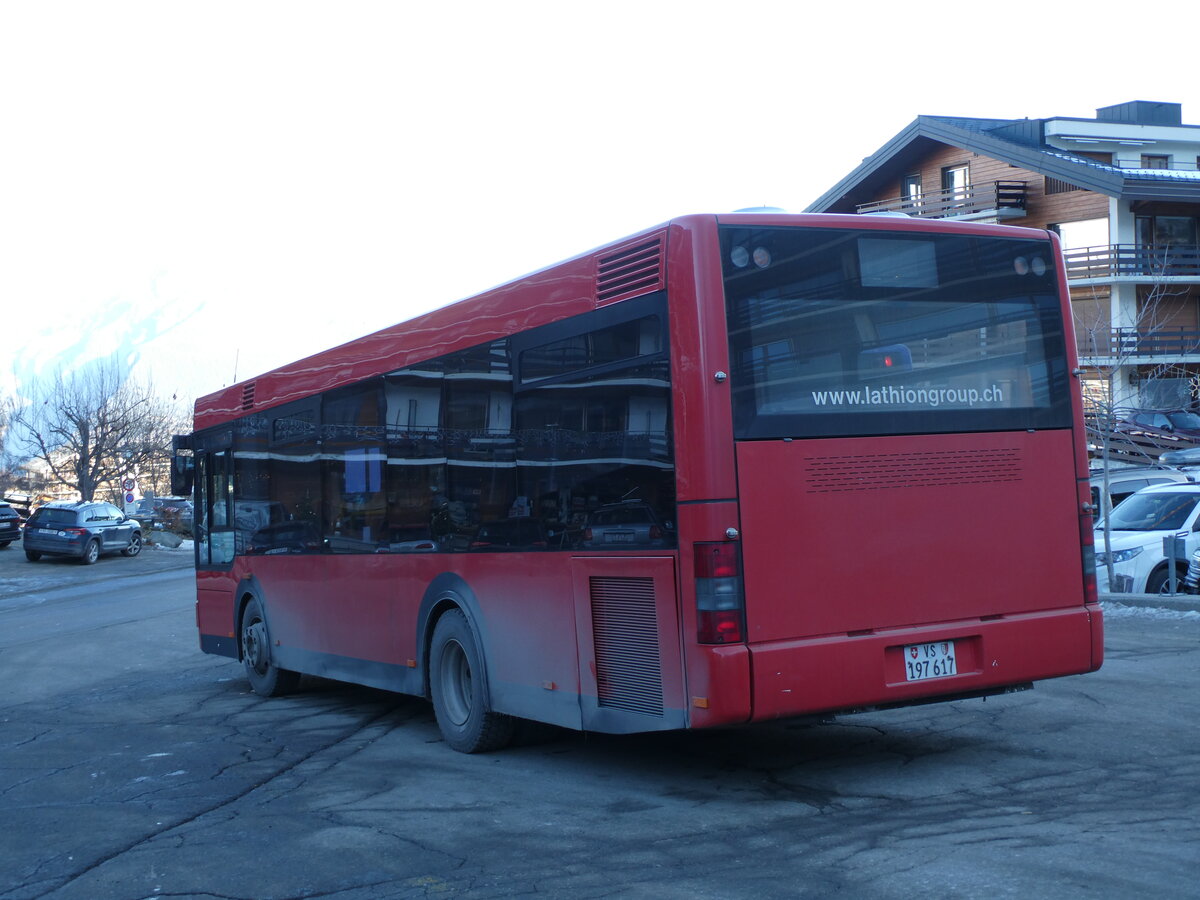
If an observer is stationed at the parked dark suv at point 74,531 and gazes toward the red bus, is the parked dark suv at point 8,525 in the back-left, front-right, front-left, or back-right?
back-right

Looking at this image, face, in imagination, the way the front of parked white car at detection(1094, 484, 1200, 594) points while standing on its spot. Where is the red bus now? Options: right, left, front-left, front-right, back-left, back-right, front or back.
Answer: front-left

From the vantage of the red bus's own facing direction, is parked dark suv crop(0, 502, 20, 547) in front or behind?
in front

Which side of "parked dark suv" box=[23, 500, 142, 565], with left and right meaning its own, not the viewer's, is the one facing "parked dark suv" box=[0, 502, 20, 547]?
left

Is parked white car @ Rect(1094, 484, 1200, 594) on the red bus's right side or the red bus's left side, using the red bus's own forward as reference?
on its right

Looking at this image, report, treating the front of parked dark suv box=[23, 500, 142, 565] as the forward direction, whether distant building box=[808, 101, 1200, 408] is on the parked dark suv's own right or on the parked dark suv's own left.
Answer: on the parked dark suv's own right

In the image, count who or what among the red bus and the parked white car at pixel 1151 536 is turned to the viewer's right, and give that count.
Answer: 0

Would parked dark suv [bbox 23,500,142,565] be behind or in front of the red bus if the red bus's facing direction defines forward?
in front

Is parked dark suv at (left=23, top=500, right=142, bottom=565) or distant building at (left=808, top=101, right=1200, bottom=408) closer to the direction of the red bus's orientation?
the parked dark suv

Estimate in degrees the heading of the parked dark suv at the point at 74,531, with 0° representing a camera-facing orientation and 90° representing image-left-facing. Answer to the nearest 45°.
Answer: approximately 225°

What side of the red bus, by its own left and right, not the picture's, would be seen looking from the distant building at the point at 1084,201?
right

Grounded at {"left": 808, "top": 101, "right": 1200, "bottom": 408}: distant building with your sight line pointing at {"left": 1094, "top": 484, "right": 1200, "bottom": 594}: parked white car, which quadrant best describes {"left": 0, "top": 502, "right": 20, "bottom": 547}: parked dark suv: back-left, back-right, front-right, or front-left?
front-right

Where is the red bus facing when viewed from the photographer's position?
facing away from the viewer and to the left of the viewer

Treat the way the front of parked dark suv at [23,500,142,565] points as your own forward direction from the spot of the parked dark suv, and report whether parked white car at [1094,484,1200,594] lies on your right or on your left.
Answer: on your right

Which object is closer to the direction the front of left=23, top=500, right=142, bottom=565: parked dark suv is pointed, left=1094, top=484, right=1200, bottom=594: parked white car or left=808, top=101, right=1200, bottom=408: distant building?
the distant building
